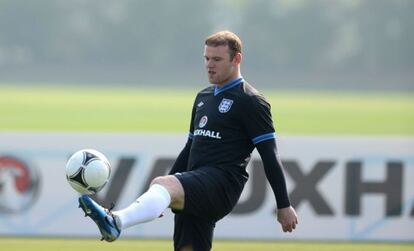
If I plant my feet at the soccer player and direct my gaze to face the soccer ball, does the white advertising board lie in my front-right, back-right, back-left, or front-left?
back-right

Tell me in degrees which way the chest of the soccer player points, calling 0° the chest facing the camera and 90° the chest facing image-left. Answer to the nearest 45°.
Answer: approximately 45°

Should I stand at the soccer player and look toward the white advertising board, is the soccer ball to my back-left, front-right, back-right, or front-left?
back-left

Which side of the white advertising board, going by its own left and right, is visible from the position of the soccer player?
front

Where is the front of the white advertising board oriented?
toward the camera

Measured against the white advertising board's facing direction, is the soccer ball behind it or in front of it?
in front

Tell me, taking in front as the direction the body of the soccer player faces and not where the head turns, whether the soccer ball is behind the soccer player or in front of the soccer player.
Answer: in front

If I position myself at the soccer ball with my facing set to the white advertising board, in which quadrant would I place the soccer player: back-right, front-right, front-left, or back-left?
front-right

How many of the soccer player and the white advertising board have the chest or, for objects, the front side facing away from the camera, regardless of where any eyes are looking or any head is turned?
0

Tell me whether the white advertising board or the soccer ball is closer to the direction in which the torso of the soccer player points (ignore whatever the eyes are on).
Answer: the soccer ball

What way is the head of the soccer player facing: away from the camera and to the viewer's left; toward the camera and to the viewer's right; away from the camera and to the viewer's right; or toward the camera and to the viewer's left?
toward the camera and to the viewer's left

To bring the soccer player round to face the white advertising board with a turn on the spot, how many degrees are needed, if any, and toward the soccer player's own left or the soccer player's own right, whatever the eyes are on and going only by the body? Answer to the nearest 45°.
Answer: approximately 135° to the soccer player's own right
